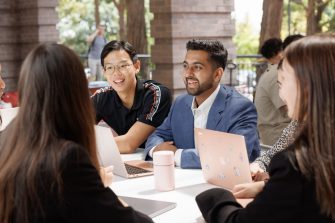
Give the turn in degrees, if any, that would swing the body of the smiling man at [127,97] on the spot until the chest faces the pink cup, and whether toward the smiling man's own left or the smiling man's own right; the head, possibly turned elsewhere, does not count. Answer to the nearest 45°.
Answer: approximately 45° to the smiling man's own left

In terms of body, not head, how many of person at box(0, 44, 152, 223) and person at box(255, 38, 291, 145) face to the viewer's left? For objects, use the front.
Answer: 0

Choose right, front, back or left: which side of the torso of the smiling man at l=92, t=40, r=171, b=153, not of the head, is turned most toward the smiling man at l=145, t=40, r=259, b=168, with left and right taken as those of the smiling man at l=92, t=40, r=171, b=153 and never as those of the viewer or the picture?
left

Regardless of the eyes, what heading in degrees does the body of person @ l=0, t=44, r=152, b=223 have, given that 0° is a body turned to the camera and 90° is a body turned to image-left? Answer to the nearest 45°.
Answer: approximately 225°

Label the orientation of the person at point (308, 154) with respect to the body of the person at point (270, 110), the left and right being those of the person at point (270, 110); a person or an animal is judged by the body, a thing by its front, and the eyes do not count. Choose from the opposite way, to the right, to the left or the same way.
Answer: to the left

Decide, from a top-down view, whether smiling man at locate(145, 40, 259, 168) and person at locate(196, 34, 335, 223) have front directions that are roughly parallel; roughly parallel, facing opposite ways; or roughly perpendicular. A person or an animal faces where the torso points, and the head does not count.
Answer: roughly perpendicular

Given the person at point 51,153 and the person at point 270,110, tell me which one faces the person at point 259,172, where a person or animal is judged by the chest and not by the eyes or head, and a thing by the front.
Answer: the person at point 51,153

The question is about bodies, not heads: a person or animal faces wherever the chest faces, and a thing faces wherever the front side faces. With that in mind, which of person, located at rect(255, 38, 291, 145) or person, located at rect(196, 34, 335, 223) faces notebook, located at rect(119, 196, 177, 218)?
person, located at rect(196, 34, 335, 223)

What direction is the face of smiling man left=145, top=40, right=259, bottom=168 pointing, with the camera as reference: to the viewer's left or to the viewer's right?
to the viewer's left

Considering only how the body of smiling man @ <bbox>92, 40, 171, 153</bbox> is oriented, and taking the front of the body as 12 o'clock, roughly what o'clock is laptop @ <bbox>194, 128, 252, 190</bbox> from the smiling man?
The laptop is roughly at 10 o'clock from the smiling man.

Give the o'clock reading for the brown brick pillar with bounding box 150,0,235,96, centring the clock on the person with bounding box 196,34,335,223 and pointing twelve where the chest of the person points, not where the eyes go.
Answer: The brown brick pillar is roughly at 1 o'clock from the person.

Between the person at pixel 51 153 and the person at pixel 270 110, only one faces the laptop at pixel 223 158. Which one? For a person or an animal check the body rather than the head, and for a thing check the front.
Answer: the person at pixel 51 153
